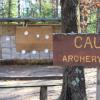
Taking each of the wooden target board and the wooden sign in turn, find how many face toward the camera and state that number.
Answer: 2

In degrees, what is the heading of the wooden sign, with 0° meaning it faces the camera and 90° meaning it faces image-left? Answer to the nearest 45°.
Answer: approximately 0°

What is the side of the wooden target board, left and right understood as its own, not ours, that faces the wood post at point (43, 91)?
front

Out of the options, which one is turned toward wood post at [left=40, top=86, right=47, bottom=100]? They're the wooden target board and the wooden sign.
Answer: the wooden target board

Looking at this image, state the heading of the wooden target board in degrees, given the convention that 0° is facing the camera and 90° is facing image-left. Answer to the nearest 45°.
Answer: approximately 0°
